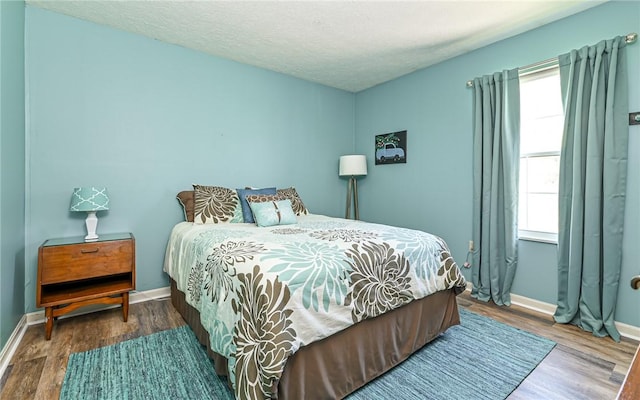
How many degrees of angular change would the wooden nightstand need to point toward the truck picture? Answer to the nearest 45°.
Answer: approximately 90° to its left

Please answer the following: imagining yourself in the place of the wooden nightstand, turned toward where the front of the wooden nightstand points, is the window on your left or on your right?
on your left

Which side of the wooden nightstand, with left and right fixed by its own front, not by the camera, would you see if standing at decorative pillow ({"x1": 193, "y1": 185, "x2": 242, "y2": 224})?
left

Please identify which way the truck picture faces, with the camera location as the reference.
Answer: facing the viewer and to the left of the viewer

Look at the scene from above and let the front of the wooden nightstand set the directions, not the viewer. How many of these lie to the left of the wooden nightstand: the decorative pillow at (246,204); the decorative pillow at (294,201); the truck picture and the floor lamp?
4

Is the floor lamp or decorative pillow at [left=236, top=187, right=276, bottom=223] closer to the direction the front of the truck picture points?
the decorative pillow

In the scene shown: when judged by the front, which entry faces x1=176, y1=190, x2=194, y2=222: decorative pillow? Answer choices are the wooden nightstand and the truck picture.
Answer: the truck picture

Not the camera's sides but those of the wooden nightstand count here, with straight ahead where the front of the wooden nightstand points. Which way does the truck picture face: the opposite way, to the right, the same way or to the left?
to the right

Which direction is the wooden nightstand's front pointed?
toward the camera

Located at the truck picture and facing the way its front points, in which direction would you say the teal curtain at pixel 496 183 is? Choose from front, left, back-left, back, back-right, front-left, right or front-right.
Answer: left

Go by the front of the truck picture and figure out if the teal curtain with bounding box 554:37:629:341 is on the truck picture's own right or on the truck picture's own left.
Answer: on the truck picture's own left

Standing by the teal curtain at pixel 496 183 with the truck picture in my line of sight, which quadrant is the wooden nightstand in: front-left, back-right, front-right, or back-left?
front-left

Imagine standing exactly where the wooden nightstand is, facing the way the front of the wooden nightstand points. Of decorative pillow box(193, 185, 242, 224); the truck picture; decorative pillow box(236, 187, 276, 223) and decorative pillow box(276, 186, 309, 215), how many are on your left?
4

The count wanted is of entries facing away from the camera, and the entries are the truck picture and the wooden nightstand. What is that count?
0
